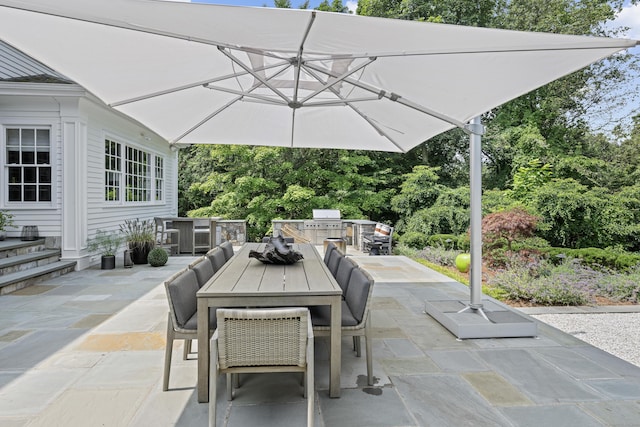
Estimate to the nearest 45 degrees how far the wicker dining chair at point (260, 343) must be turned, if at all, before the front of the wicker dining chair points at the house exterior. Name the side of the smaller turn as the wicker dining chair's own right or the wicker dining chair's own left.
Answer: approximately 45° to the wicker dining chair's own left

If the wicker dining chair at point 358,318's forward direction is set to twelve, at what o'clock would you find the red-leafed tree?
The red-leafed tree is roughly at 4 o'clock from the wicker dining chair.

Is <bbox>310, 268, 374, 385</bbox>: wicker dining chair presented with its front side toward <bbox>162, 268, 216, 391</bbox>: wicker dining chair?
yes

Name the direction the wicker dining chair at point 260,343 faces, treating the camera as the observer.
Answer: facing away from the viewer

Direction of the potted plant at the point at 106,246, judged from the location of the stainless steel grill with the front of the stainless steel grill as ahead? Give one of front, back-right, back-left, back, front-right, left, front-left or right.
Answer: front-right

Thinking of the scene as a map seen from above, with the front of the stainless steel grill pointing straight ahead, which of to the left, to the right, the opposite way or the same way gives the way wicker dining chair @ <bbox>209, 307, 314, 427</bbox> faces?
the opposite way

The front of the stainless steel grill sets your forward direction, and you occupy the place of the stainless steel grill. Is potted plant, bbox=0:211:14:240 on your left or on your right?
on your right

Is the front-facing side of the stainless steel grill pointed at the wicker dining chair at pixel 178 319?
yes

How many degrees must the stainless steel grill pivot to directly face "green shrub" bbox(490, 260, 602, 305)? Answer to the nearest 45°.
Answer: approximately 45° to its left

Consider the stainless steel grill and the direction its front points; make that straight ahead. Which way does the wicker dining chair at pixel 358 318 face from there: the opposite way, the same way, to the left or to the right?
to the right

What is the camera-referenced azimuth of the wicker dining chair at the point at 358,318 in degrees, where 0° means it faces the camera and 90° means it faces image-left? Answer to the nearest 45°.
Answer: approximately 90°

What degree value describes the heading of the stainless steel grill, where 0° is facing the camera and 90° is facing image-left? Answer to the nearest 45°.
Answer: approximately 0°
